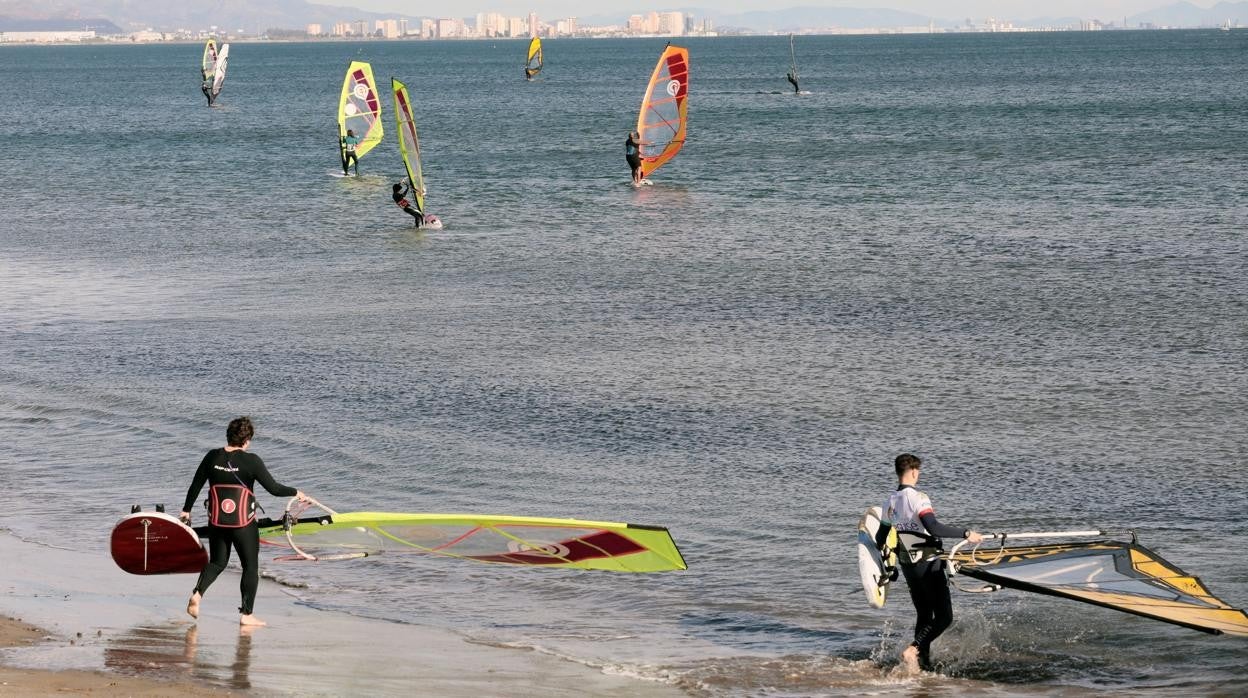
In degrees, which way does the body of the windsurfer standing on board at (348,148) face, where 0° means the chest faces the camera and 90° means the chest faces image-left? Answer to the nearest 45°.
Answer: approximately 180°

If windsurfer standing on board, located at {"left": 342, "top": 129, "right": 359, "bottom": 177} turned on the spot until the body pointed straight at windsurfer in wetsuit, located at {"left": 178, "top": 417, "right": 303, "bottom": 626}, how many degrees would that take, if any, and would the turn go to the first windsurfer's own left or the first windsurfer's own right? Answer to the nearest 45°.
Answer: approximately 180°

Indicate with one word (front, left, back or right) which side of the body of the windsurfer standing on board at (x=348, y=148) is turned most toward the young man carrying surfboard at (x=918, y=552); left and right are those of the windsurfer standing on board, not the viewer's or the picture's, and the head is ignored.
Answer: back

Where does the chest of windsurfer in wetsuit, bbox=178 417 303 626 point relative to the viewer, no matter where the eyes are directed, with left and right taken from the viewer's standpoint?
facing away from the viewer and to the right of the viewer

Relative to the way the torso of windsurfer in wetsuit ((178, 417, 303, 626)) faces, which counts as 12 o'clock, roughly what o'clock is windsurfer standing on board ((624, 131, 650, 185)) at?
The windsurfer standing on board is roughly at 11 o'clock from the windsurfer in wetsuit.

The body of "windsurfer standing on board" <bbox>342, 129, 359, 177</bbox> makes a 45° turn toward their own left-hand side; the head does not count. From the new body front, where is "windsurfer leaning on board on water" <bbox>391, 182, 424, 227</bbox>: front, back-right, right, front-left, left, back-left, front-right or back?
back-left

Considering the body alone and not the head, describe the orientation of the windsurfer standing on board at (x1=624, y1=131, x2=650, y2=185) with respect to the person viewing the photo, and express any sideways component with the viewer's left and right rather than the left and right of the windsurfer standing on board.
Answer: facing to the right of the viewer
